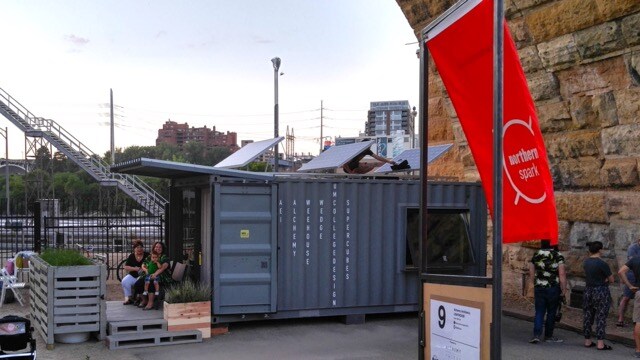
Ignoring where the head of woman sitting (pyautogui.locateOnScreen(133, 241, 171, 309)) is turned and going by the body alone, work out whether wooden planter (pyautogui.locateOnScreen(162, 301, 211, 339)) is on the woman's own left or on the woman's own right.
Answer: on the woman's own left

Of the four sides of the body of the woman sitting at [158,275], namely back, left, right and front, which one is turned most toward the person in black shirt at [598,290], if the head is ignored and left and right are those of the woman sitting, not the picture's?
left

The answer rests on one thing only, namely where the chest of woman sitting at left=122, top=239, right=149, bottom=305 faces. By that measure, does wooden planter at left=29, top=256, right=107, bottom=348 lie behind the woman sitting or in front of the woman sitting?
in front

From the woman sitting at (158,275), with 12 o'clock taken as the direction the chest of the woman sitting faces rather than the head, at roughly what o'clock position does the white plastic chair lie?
The white plastic chair is roughly at 3 o'clock from the woman sitting.

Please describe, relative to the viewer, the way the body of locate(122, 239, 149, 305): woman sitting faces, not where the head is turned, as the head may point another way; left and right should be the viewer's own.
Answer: facing the viewer and to the left of the viewer

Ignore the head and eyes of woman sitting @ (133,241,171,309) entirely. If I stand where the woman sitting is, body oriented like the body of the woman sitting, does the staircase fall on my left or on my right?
on my right

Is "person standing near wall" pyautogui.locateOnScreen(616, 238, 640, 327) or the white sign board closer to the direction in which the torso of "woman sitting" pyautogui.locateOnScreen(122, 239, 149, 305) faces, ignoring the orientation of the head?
the white sign board

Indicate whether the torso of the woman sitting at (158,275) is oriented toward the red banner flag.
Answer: no

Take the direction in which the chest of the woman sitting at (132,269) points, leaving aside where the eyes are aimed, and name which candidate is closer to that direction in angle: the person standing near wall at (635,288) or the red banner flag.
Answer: the red banner flag

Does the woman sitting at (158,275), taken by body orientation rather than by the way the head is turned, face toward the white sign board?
no

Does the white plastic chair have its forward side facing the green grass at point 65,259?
no
